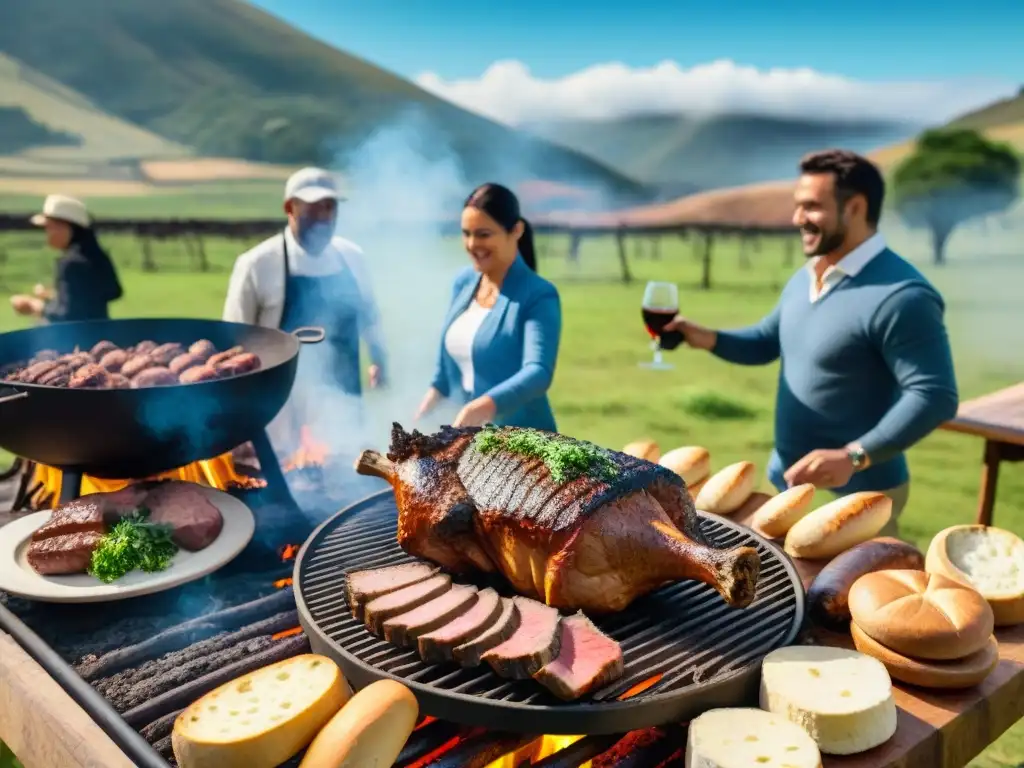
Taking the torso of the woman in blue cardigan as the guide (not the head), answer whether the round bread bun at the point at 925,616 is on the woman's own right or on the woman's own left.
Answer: on the woman's own left

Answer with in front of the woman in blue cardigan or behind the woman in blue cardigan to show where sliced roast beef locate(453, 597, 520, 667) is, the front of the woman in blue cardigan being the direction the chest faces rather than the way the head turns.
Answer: in front

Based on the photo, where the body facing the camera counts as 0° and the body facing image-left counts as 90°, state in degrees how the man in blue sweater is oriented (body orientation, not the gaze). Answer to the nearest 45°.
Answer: approximately 45°

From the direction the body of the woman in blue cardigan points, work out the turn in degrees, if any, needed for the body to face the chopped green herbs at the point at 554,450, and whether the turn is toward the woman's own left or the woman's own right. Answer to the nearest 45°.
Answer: approximately 45° to the woman's own left

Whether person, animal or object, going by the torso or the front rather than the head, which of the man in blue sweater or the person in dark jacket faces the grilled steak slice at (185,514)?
the man in blue sweater
